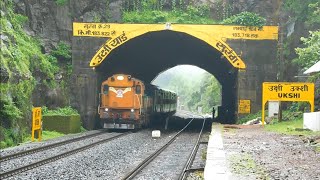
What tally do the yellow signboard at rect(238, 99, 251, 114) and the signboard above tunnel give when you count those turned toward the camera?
2

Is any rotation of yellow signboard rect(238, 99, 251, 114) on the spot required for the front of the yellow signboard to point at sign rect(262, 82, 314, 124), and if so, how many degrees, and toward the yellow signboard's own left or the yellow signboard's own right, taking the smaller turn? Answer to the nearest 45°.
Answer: approximately 45° to the yellow signboard's own left

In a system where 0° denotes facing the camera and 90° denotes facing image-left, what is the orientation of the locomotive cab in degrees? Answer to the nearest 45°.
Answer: approximately 0°

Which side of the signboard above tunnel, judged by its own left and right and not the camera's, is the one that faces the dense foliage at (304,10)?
left

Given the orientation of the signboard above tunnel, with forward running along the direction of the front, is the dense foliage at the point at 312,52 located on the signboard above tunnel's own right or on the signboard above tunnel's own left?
on the signboard above tunnel's own left

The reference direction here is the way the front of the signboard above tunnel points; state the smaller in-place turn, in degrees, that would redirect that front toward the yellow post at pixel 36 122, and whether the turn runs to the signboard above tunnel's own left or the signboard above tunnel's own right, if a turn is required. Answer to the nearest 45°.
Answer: approximately 45° to the signboard above tunnel's own right
